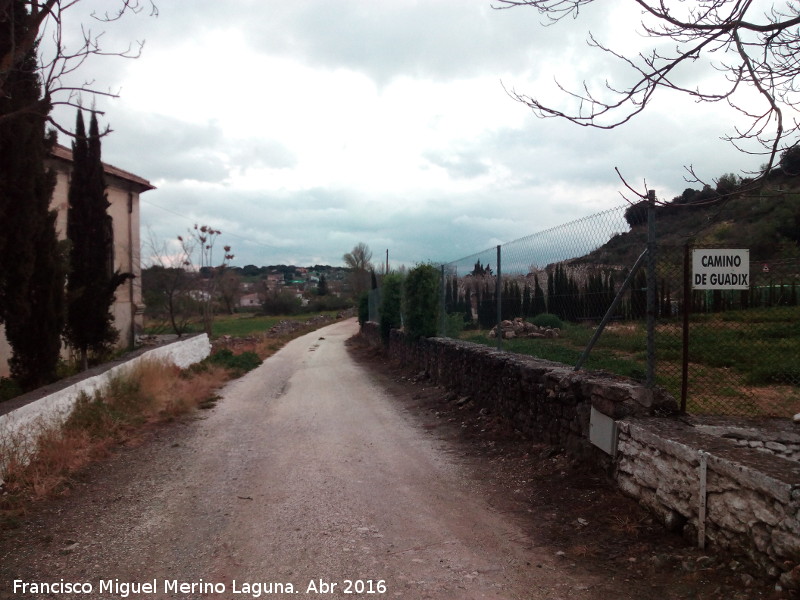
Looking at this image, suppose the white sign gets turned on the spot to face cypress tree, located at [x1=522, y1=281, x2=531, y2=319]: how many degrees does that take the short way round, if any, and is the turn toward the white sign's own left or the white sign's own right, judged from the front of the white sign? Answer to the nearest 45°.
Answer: approximately 135° to the white sign's own right

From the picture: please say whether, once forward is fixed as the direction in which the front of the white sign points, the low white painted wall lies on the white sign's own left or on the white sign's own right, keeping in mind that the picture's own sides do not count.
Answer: on the white sign's own right

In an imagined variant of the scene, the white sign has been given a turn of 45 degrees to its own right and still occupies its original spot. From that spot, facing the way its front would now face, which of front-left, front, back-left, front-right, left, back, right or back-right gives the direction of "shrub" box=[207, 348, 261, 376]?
right

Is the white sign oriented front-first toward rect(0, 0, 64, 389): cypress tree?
no

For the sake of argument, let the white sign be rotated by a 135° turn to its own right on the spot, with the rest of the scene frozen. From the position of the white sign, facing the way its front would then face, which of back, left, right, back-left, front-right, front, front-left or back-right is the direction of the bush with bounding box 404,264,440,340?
front

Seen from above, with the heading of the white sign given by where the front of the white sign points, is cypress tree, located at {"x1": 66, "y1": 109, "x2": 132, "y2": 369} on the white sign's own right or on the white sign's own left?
on the white sign's own right

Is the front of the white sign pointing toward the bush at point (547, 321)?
no

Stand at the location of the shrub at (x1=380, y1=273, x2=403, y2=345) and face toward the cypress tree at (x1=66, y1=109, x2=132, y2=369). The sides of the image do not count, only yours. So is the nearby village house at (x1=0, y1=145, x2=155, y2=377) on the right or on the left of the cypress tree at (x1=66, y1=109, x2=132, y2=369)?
right

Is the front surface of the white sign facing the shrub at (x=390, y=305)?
no

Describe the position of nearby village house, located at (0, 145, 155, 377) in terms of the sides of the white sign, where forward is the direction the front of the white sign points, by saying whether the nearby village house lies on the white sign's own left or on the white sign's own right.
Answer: on the white sign's own right

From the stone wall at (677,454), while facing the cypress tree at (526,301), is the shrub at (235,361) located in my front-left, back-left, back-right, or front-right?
front-left

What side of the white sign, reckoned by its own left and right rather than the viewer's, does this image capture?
front
